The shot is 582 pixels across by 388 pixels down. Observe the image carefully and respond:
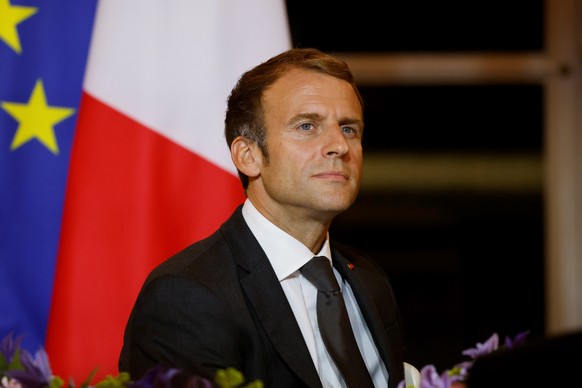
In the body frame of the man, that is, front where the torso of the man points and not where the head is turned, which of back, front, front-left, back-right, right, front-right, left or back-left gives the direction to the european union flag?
back

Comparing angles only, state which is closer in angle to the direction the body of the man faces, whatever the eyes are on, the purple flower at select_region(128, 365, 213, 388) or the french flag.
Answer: the purple flower

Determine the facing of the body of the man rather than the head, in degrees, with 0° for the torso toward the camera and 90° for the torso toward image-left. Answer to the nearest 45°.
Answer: approximately 315°

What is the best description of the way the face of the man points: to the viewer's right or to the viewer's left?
to the viewer's right

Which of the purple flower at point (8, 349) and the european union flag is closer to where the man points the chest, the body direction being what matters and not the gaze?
the purple flower

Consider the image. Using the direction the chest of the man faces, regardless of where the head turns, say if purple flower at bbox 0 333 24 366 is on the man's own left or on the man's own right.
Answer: on the man's own right

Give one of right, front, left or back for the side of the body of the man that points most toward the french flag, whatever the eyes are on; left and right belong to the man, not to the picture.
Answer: back

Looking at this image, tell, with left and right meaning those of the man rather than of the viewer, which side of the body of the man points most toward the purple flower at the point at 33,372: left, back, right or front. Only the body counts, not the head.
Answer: right
